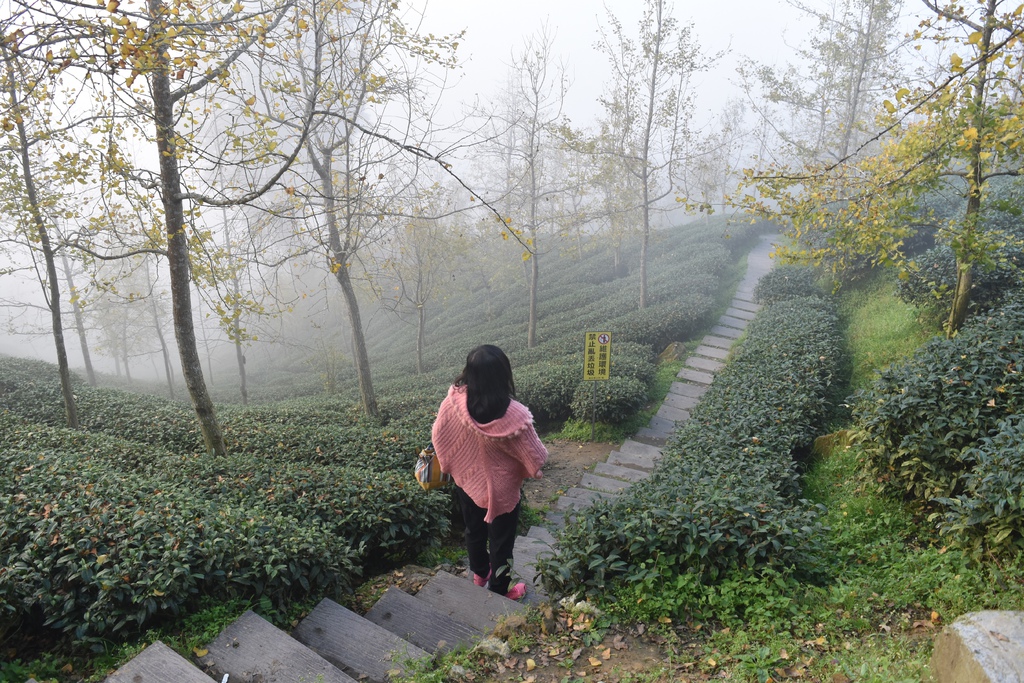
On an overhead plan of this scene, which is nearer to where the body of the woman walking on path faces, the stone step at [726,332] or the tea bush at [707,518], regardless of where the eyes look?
the stone step

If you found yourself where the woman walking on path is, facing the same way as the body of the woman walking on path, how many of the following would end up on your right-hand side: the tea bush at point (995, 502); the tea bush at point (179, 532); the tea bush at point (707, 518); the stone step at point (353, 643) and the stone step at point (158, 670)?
2

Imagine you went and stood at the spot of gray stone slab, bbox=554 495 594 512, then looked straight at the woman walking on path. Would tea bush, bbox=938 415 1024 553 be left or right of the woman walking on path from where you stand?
left

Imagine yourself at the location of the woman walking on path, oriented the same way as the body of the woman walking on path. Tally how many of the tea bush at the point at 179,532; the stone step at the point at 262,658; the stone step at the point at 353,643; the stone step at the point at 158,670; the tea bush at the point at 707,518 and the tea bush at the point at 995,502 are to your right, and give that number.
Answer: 2

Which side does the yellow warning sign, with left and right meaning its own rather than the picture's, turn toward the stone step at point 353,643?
front

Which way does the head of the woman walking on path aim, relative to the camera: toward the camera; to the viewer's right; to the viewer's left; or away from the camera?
away from the camera

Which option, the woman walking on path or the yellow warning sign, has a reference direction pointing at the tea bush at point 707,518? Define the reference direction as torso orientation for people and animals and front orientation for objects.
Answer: the yellow warning sign

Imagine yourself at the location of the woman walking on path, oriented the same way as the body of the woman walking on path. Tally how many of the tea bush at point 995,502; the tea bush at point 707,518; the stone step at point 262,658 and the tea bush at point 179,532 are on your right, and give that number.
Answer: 2

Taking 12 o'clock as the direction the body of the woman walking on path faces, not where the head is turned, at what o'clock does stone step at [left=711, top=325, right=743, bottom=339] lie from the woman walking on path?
The stone step is roughly at 1 o'clock from the woman walking on path.

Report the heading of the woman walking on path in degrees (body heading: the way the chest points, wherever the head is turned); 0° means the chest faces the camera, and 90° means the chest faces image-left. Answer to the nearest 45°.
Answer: approximately 180°

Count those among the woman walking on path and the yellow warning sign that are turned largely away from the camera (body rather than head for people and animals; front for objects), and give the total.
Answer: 1

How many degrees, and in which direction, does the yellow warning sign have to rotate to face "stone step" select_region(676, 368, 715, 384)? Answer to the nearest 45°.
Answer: approximately 135° to its left

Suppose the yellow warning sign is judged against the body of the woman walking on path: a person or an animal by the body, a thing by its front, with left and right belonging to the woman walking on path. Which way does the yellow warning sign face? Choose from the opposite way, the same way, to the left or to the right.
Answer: the opposite way

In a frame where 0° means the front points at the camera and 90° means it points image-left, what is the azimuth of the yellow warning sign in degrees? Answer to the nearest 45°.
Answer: approximately 0°
